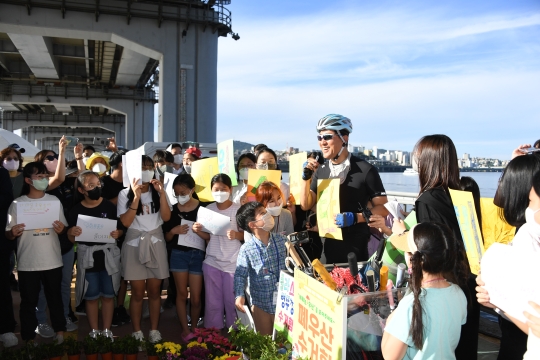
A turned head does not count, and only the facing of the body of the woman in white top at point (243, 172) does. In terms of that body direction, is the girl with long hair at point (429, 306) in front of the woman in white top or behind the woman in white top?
in front

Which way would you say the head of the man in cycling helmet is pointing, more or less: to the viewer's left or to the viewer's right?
to the viewer's left

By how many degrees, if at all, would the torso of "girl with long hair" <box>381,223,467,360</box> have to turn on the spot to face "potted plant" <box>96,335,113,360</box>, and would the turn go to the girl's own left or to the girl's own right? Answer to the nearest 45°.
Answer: approximately 45° to the girl's own left

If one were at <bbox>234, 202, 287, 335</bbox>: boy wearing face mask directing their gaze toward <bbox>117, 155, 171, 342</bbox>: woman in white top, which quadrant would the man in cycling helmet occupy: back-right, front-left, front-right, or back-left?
back-right

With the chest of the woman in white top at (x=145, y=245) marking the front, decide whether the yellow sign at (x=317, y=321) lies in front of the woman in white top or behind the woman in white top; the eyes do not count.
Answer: in front

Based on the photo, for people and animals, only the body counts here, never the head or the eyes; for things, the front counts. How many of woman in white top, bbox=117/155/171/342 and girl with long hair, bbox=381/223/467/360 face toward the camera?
1

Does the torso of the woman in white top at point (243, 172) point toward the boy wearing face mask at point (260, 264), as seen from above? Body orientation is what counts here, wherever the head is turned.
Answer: yes

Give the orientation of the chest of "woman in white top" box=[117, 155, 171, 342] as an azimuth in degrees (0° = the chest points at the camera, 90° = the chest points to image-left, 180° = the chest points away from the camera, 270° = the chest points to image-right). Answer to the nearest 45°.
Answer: approximately 0°

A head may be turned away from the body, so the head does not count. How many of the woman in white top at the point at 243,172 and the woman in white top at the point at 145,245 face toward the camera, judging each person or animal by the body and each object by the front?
2

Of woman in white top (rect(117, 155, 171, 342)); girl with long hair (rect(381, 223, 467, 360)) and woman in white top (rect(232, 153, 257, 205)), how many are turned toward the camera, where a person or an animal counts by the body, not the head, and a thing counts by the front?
2

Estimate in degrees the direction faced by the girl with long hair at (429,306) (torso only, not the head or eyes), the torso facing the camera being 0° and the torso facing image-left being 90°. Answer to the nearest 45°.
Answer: approximately 135°

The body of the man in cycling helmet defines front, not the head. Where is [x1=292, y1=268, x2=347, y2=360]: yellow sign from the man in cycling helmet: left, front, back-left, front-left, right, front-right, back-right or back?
front-left

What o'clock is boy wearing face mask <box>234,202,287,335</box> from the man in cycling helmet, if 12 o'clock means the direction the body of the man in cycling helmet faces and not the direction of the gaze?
The boy wearing face mask is roughly at 1 o'clock from the man in cycling helmet.
